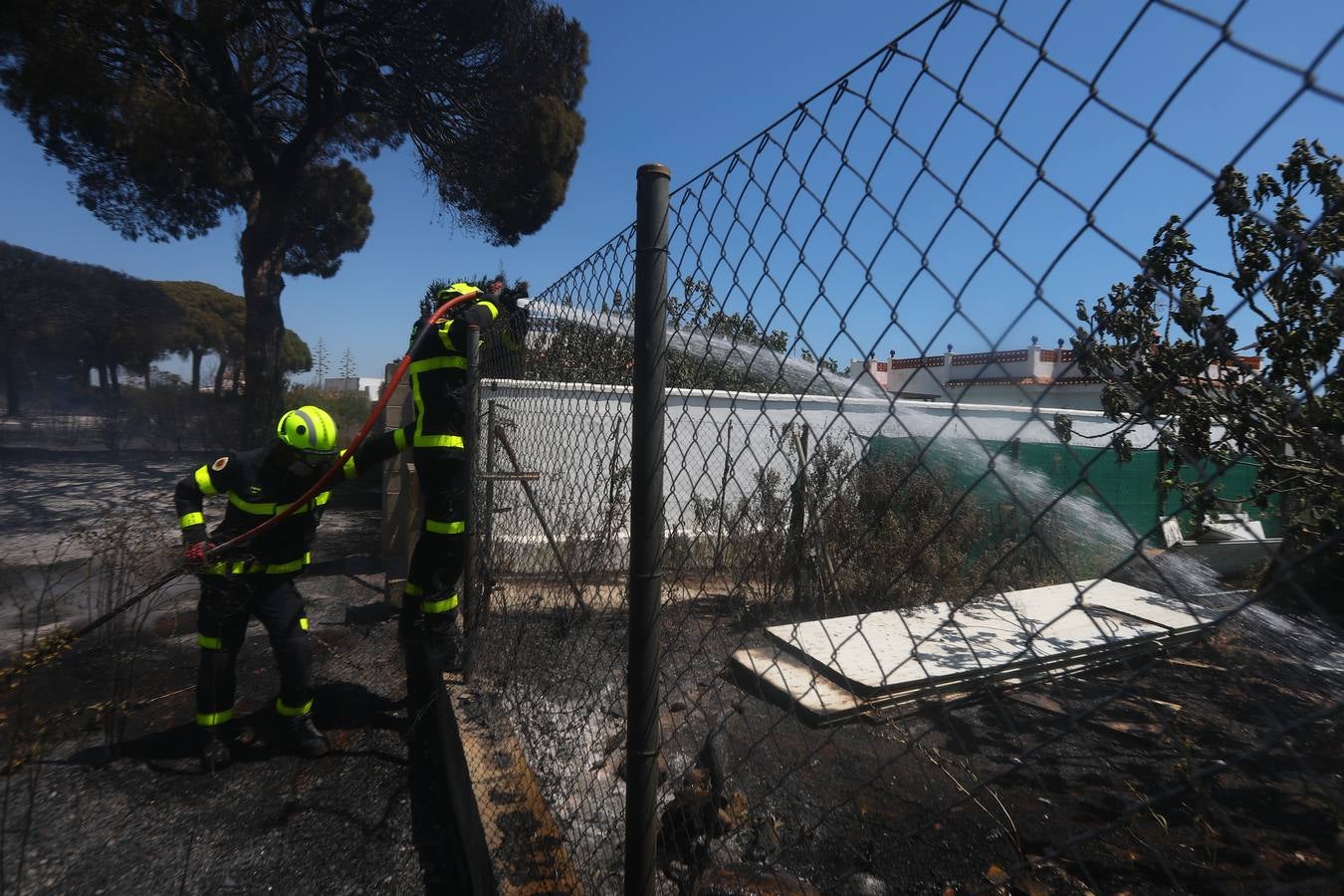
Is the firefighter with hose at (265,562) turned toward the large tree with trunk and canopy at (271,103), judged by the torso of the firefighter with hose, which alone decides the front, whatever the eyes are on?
no

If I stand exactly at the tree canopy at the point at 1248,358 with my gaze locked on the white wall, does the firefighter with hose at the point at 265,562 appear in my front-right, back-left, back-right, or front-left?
front-left

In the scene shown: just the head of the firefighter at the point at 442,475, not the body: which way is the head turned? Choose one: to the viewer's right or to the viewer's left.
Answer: to the viewer's right

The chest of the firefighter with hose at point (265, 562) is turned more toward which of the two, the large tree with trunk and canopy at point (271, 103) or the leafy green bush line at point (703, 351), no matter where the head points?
the leafy green bush line

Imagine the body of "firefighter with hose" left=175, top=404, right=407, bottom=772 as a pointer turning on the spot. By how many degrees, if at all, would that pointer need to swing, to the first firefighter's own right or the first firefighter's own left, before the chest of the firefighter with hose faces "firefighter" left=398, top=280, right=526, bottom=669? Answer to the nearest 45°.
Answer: approximately 45° to the first firefighter's own left

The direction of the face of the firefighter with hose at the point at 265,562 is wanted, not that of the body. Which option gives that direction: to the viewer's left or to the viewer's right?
to the viewer's right

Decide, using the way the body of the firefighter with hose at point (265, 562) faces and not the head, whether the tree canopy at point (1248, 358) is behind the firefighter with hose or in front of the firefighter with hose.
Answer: in front

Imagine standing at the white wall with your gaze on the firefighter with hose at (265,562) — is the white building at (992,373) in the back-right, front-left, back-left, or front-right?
back-left
